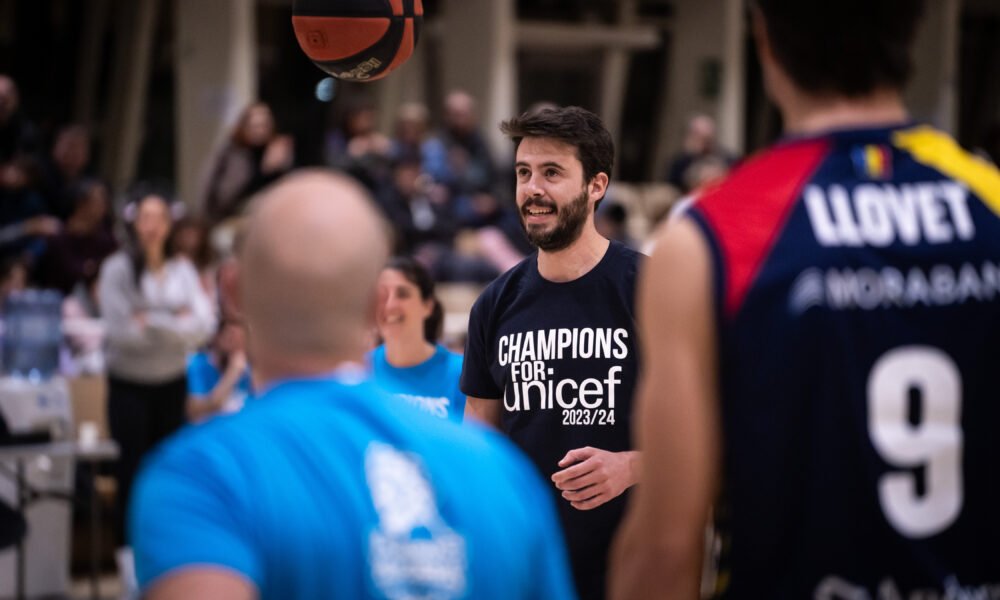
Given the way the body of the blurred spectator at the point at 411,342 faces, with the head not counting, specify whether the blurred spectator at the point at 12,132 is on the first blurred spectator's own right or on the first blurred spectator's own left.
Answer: on the first blurred spectator's own right

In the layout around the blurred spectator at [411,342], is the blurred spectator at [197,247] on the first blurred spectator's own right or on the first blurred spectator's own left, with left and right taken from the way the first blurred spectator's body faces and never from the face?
on the first blurred spectator's own right

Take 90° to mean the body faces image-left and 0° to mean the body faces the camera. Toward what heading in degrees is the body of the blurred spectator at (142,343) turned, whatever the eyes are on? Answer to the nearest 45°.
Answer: approximately 0°

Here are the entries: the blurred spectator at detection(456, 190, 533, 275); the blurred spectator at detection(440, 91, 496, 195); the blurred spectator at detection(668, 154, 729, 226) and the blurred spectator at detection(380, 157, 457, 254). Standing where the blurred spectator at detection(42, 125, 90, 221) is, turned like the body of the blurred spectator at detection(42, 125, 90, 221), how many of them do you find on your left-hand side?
4

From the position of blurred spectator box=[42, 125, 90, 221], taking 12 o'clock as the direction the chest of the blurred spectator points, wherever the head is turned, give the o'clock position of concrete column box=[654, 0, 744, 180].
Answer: The concrete column is roughly at 8 o'clock from the blurred spectator.

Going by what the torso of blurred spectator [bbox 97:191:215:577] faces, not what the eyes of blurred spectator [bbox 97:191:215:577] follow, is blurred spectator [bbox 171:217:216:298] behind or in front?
behind

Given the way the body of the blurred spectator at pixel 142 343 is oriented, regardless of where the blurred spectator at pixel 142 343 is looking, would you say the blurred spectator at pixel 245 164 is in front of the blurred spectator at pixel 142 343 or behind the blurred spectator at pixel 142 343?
behind

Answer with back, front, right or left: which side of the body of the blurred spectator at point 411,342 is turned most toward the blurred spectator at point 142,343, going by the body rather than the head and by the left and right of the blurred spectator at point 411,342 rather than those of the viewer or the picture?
right

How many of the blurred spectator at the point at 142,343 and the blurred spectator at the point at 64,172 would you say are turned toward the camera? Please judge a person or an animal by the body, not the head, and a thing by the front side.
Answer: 2

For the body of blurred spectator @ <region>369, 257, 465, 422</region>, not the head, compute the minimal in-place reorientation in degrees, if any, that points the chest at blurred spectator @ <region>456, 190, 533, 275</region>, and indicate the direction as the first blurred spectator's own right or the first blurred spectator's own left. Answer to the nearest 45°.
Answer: approximately 135° to the first blurred spectator's own right
